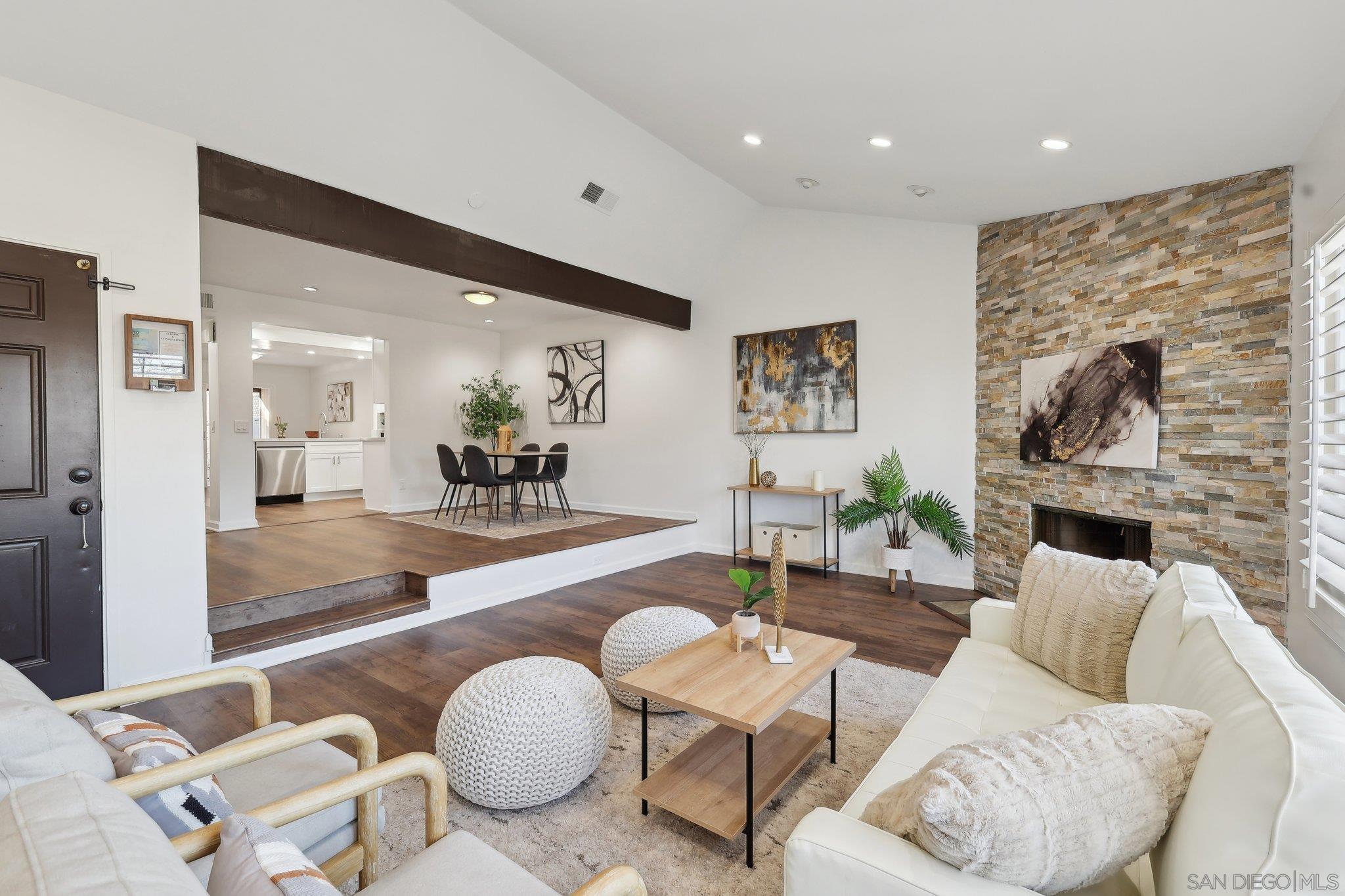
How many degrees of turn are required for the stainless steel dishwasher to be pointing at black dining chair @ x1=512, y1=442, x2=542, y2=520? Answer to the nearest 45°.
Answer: approximately 45° to its left

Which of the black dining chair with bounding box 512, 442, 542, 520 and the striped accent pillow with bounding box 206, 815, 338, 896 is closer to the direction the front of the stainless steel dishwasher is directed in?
the striped accent pillow

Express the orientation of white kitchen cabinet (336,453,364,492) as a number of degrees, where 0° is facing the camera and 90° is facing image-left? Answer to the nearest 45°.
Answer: approximately 0°

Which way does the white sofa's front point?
to the viewer's left

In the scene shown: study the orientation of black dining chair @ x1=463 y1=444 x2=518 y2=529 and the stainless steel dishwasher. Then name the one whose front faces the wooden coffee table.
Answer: the stainless steel dishwasher

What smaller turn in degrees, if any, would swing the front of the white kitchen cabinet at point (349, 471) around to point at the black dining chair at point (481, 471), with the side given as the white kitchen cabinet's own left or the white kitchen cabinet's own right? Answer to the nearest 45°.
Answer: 0° — it already faces it

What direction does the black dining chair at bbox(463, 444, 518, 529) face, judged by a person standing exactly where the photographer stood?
facing away from the viewer and to the right of the viewer

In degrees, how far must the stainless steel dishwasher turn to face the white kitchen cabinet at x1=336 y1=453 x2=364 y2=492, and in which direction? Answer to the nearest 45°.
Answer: approximately 135° to its left
